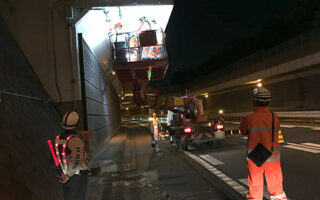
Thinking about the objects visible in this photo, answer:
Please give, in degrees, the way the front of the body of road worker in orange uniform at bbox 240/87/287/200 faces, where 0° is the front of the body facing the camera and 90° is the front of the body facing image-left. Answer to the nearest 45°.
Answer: approximately 180°

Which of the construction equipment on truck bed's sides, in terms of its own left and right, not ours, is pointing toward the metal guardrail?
right

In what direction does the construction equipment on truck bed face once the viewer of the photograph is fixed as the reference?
facing away from the viewer and to the left of the viewer

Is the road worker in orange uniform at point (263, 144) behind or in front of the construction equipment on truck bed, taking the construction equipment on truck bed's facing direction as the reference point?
behind

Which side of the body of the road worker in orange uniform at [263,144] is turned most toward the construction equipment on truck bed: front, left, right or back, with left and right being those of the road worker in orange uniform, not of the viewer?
front

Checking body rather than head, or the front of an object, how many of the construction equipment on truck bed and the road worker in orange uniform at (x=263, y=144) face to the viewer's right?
0
